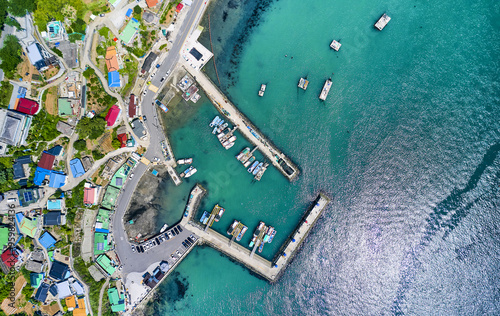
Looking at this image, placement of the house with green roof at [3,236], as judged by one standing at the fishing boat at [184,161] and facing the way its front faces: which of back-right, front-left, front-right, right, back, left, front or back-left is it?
back

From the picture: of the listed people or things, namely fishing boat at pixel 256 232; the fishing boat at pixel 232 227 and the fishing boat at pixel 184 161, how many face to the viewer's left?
0

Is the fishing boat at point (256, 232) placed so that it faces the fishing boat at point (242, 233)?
no

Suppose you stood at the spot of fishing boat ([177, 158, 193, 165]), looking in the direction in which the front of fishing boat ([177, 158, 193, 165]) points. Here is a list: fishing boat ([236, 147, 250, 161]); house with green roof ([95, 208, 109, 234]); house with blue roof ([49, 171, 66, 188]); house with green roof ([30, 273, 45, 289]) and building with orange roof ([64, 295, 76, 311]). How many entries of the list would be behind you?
4

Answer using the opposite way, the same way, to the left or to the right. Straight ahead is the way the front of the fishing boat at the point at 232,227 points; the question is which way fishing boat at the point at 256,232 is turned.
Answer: the same way

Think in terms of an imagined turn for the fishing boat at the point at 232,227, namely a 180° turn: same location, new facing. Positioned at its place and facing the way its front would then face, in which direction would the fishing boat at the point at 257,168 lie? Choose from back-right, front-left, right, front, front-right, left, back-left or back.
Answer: back-left

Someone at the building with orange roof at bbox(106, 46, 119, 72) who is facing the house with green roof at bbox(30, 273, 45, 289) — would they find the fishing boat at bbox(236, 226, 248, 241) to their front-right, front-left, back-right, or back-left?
front-left

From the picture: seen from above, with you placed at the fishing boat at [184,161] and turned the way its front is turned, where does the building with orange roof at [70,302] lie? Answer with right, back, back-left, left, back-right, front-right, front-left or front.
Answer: front-left

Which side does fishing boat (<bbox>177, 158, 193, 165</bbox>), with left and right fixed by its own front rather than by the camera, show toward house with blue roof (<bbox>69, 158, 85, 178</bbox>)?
back

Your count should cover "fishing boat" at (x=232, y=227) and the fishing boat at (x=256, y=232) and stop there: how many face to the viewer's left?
0
